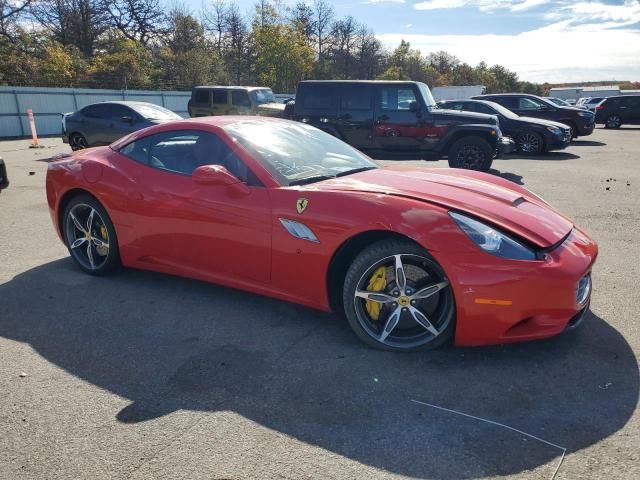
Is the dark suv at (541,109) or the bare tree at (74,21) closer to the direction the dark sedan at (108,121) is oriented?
the dark suv

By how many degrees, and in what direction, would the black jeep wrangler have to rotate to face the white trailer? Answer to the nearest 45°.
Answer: approximately 90° to its left

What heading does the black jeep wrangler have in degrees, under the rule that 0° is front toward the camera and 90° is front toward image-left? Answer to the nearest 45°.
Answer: approximately 270°

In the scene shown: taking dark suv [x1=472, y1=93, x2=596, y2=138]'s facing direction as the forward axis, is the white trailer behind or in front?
behind

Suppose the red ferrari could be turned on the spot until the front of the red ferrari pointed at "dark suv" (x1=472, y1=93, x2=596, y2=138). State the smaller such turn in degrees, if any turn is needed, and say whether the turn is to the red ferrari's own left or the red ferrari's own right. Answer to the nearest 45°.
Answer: approximately 90° to the red ferrari's own left

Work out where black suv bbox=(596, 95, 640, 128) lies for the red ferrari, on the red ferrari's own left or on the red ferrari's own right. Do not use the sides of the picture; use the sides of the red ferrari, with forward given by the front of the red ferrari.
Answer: on the red ferrari's own left

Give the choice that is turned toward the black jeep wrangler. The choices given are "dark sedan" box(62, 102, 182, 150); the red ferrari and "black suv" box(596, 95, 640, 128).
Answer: the dark sedan

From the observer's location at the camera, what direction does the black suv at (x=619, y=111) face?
facing to the right of the viewer

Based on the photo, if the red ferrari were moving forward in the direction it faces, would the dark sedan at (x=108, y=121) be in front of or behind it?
behind
